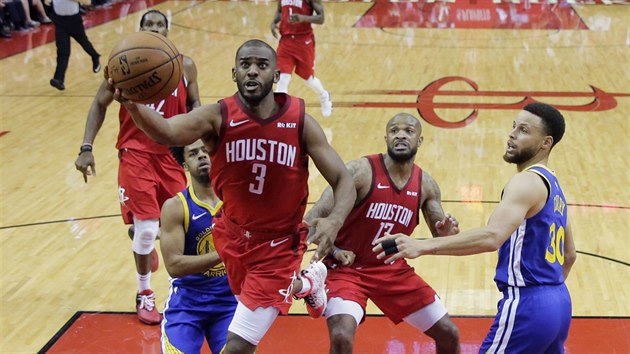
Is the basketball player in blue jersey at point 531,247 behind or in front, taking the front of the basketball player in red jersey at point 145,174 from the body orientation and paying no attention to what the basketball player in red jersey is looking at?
in front

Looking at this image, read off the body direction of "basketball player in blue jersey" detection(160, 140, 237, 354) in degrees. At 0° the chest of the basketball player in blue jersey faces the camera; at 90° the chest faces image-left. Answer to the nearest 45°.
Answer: approximately 315°

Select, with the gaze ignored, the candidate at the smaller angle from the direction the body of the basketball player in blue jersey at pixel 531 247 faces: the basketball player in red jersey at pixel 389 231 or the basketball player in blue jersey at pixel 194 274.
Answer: the basketball player in red jersey

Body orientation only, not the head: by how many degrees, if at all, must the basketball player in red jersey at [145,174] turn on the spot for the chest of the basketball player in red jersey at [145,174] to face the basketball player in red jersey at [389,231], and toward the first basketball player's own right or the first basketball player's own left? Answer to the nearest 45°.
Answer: approximately 45° to the first basketball player's own left

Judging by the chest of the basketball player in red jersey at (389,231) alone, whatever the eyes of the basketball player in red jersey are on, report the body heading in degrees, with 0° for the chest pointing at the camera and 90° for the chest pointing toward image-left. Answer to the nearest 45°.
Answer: approximately 0°

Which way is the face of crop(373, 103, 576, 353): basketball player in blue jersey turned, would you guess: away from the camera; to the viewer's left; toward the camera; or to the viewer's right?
to the viewer's left

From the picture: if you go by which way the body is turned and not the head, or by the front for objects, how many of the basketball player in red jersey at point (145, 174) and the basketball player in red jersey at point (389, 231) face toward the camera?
2
